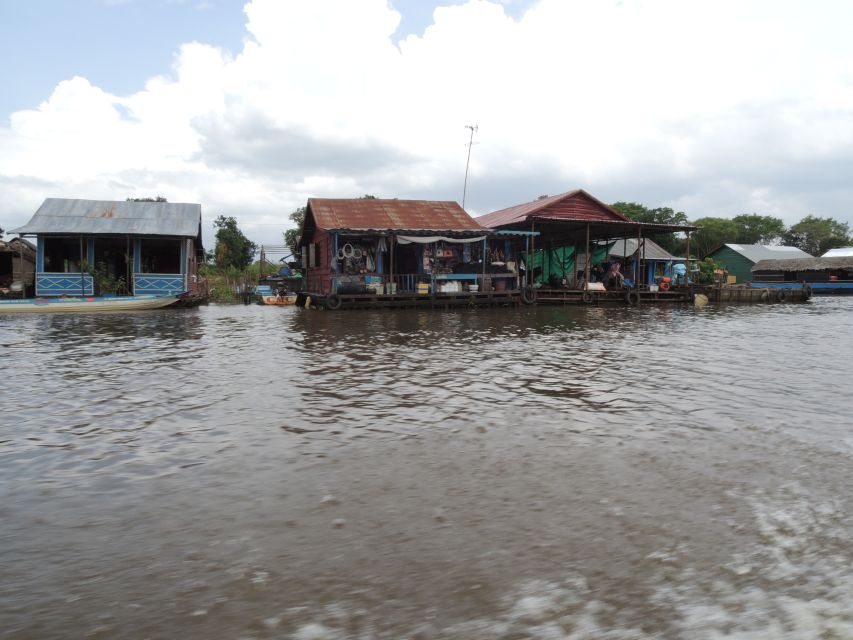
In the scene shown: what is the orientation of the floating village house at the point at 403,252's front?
toward the camera

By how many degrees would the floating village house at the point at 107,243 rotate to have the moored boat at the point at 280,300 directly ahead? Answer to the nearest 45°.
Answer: approximately 90° to its left

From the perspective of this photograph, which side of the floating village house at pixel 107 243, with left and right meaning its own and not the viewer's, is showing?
front

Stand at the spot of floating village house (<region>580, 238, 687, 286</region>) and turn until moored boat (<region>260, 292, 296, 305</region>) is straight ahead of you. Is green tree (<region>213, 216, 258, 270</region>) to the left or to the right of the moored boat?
right

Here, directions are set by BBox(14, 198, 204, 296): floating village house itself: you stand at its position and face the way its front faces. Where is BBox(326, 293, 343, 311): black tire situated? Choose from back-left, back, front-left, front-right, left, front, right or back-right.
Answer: front-left

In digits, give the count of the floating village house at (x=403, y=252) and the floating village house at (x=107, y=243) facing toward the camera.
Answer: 2

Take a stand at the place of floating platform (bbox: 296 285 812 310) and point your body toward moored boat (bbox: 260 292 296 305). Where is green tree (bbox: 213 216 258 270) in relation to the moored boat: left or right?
right

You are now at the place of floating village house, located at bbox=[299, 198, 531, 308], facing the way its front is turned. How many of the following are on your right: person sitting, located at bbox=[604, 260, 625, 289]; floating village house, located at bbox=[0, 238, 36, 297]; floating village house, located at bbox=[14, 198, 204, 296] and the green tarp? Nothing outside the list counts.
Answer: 2

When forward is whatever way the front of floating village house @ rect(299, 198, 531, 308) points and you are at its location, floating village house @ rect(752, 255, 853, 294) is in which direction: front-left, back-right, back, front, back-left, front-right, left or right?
back-left

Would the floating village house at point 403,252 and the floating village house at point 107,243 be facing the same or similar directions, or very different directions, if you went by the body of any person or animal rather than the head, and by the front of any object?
same or similar directions

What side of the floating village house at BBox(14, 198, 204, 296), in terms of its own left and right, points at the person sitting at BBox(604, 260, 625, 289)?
left

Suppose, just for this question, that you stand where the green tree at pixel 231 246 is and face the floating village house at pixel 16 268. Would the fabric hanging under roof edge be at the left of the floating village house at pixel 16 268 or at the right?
left
